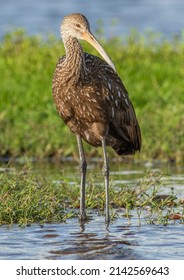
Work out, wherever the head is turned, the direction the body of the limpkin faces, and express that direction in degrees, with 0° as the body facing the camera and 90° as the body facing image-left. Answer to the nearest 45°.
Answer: approximately 45°
